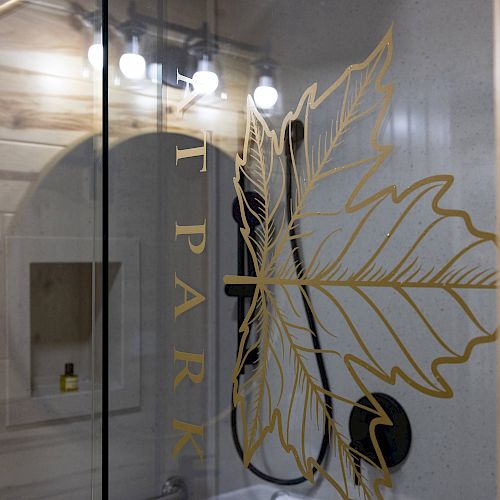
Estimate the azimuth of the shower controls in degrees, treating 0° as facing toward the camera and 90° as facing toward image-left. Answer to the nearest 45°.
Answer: approximately 45°

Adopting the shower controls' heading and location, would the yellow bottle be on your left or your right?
on your right
